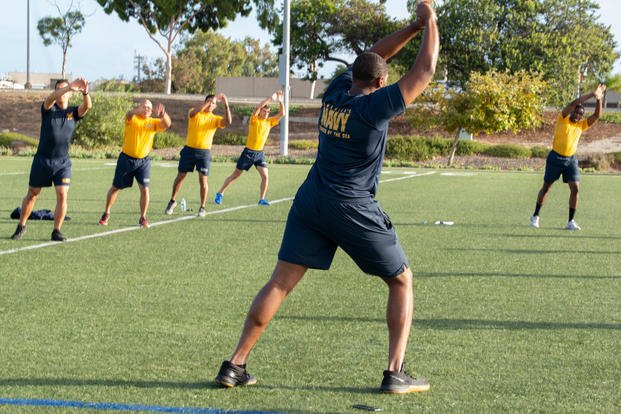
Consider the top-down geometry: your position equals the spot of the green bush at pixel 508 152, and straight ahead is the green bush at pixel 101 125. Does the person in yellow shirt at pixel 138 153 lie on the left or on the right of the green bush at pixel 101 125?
left

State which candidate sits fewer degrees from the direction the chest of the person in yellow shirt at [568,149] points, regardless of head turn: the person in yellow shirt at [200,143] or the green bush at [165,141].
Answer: the person in yellow shirt

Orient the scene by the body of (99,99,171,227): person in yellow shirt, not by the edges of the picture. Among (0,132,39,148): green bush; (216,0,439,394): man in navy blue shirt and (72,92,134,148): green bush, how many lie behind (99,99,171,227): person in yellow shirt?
2

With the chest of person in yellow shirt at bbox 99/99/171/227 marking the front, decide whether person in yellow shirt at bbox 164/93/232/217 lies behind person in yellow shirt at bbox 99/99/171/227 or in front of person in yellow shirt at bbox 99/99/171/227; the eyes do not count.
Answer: behind

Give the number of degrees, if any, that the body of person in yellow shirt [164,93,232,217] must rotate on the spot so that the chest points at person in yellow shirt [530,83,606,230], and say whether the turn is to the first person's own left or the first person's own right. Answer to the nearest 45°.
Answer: approximately 90° to the first person's own left

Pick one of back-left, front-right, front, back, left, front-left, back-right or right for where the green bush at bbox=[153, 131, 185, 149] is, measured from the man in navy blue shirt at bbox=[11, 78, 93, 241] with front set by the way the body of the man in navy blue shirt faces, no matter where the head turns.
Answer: back

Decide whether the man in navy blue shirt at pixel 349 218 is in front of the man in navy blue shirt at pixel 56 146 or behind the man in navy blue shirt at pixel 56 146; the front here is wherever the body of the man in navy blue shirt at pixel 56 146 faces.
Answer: in front

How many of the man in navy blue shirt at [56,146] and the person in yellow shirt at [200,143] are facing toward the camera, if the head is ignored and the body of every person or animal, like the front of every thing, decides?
2

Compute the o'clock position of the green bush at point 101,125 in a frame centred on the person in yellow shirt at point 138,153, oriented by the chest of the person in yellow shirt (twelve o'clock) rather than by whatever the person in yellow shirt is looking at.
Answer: The green bush is roughly at 6 o'clock from the person in yellow shirt.

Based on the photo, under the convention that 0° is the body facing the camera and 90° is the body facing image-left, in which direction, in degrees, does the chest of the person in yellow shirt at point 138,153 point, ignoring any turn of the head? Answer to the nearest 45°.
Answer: approximately 0°

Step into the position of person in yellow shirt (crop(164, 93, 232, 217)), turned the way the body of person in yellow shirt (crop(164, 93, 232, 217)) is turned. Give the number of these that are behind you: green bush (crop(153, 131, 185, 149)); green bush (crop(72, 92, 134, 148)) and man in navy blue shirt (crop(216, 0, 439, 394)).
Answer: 2

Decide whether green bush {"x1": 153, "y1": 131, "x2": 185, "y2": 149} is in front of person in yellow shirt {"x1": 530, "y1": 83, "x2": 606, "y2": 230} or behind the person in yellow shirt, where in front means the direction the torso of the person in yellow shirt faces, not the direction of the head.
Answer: behind

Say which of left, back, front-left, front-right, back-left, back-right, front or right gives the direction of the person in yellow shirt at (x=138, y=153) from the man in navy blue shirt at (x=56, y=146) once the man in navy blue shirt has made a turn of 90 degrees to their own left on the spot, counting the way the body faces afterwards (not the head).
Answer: front-left
